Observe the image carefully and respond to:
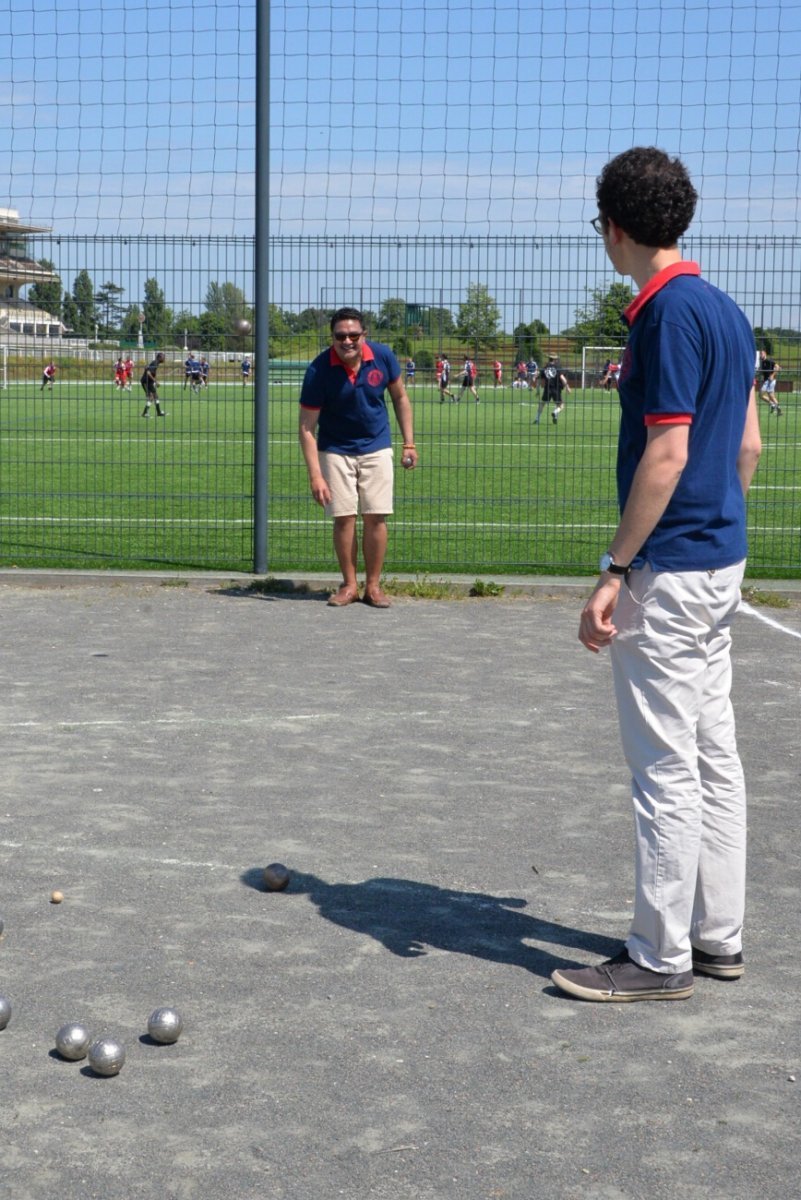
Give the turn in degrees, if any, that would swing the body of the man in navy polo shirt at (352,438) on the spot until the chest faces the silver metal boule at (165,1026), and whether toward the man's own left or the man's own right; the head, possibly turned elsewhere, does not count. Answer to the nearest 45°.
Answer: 0° — they already face it

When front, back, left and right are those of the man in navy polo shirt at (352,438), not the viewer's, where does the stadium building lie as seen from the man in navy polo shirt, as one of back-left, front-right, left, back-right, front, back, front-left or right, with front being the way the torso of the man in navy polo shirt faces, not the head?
back-right

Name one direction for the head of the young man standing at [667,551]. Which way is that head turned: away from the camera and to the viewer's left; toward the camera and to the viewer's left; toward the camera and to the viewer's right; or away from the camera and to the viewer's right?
away from the camera and to the viewer's left

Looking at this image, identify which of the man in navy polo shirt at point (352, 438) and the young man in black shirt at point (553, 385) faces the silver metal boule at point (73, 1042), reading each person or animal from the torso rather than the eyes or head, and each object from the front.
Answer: the man in navy polo shirt

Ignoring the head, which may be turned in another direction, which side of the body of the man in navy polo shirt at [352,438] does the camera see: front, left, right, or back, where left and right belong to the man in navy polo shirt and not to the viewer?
front

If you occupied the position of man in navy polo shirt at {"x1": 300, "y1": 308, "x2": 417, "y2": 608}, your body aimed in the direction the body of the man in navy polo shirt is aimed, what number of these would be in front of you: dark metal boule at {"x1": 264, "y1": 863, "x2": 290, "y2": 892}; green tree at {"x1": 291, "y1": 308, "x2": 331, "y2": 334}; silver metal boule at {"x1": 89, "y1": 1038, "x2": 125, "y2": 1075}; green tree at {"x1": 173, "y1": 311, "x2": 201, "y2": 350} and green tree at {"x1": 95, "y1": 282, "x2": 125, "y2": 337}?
2
